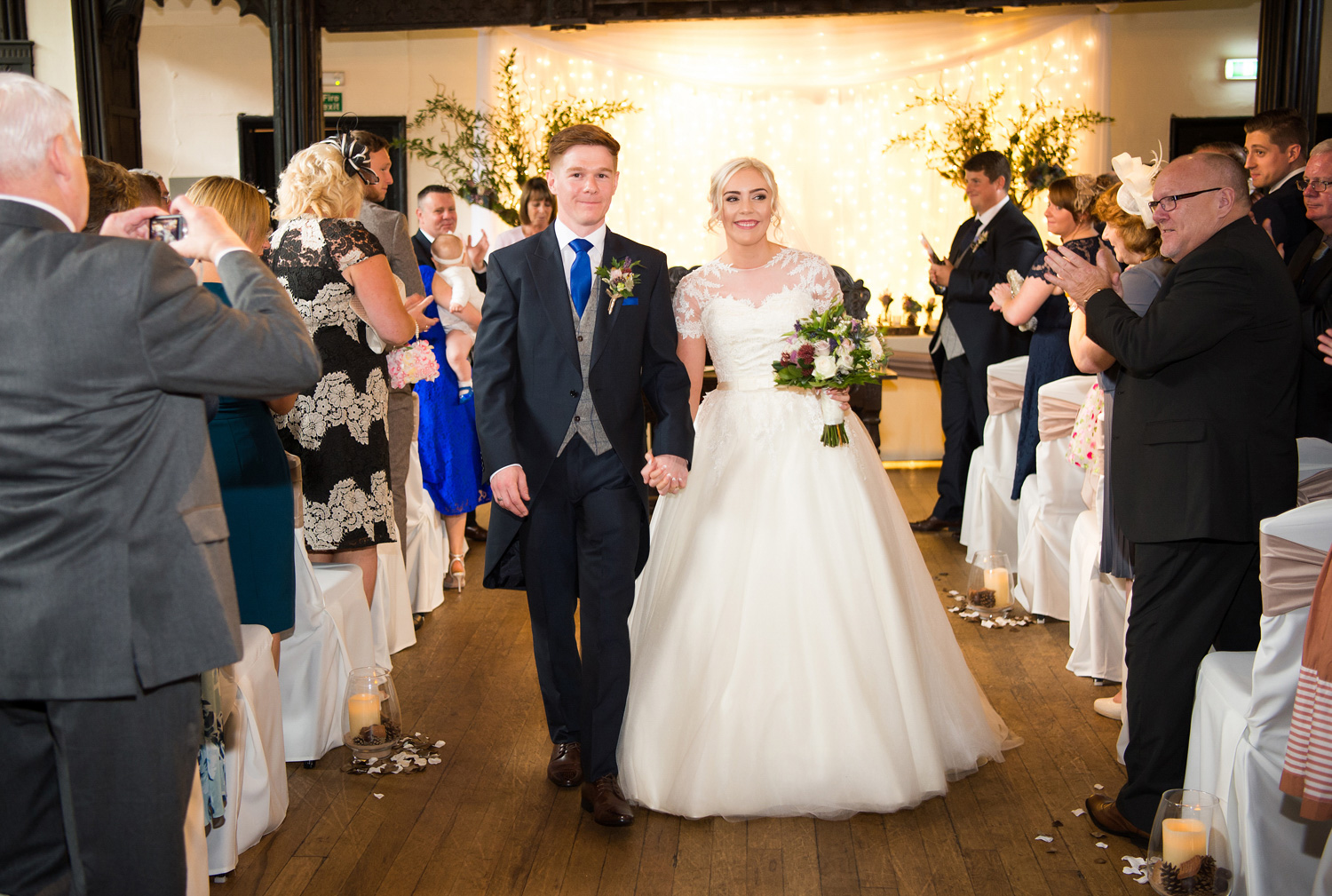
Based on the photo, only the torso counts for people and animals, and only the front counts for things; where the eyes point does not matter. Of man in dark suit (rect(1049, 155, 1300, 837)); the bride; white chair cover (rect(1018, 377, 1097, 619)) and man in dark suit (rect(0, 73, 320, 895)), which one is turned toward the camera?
the bride

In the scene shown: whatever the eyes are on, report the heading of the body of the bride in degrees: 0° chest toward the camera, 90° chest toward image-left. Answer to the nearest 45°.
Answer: approximately 0°

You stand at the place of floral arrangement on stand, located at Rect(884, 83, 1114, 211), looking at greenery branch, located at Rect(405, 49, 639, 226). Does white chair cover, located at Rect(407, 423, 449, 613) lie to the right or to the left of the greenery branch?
left

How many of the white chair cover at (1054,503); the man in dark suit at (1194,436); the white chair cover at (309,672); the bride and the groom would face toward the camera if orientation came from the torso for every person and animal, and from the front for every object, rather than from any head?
2

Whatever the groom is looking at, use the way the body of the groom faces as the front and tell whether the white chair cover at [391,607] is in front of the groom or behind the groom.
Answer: behind

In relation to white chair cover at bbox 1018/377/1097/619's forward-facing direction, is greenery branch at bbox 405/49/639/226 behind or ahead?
ahead

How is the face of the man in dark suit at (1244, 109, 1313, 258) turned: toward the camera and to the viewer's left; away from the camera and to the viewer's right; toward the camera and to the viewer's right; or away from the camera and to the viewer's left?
toward the camera and to the viewer's left

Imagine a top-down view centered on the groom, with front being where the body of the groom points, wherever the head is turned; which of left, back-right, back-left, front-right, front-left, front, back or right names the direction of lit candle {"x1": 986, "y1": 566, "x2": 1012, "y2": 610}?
back-left

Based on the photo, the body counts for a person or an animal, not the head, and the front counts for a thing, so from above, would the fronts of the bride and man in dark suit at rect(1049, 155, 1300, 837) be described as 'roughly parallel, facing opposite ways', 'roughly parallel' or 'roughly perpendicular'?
roughly perpendicular

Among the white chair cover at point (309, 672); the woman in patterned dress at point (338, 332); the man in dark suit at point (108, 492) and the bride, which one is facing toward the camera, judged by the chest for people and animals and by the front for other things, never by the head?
the bride
